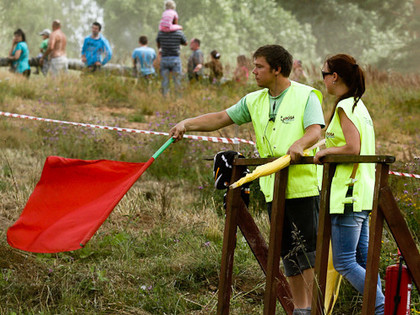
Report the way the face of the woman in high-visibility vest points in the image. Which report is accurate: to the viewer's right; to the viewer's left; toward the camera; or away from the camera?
to the viewer's left

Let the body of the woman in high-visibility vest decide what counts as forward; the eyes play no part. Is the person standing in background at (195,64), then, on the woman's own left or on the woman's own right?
on the woman's own right

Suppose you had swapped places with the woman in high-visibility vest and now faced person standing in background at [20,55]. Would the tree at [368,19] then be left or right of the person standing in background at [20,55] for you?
right

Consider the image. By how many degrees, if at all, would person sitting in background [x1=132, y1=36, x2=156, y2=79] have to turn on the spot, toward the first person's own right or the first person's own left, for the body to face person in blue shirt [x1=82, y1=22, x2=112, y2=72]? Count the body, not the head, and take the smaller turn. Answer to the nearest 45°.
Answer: approximately 45° to the first person's own left

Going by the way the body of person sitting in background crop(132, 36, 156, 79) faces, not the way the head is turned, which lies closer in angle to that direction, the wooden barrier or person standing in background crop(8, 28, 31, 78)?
the person standing in background

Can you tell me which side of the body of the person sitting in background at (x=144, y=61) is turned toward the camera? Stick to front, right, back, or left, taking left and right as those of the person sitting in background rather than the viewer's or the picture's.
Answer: back

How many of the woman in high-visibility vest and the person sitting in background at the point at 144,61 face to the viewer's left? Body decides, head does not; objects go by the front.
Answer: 1

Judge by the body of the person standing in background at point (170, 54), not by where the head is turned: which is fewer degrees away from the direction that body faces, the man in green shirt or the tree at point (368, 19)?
the tree

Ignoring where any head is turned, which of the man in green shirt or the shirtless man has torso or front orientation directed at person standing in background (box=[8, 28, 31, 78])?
the shirtless man

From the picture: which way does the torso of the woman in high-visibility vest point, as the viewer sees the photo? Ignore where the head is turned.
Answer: to the viewer's left

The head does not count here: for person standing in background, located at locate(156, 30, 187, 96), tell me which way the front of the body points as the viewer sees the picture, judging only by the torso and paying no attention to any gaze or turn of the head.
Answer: away from the camera

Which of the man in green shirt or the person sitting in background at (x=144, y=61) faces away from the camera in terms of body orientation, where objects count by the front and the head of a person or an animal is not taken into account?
the person sitting in background

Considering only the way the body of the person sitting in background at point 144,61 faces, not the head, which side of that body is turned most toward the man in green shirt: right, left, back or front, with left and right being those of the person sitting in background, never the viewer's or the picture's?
back

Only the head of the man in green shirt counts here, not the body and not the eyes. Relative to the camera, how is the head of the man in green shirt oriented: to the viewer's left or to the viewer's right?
to the viewer's left
